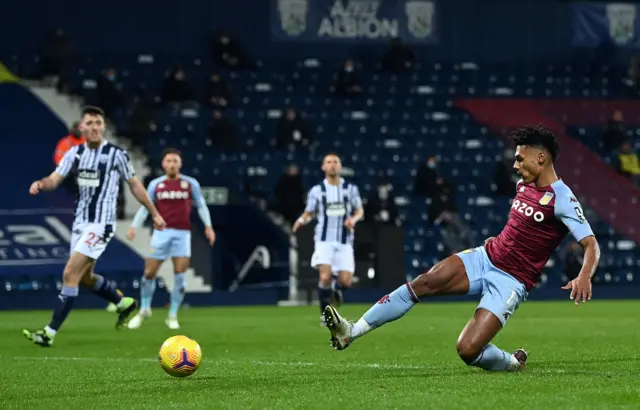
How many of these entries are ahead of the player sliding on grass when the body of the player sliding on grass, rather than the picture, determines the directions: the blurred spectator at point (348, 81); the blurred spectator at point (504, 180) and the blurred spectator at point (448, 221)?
0

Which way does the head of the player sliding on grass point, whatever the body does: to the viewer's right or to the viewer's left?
to the viewer's left

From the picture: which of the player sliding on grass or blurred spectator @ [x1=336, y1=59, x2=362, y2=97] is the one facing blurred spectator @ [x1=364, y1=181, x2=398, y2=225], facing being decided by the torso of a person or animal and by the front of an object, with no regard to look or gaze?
blurred spectator @ [x1=336, y1=59, x2=362, y2=97]

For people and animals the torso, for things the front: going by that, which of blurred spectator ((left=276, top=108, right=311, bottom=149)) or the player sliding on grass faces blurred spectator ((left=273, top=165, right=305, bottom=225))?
blurred spectator ((left=276, top=108, right=311, bottom=149))

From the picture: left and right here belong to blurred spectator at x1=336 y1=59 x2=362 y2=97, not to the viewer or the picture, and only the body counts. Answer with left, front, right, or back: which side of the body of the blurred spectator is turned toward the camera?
front

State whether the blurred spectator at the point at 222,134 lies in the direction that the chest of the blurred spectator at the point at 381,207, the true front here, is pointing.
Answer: no

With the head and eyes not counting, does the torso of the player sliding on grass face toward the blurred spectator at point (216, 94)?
no

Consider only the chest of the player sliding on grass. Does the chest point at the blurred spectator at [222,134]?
no

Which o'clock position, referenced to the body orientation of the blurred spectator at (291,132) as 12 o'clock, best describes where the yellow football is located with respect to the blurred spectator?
The yellow football is roughly at 12 o'clock from the blurred spectator.

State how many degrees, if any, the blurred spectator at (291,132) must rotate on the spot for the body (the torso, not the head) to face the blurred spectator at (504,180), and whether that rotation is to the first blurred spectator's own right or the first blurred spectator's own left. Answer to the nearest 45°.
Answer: approximately 90° to the first blurred spectator's own left

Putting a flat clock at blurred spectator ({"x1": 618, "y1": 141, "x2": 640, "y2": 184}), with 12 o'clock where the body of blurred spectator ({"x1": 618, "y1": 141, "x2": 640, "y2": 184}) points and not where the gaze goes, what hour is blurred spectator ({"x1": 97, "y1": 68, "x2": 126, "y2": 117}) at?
blurred spectator ({"x1": 97, "y1": 68, "x2": 126, "y2": 117}) is roughly at 2 o'clock from blurred spectator ({"x1": 618, "y1": 141, "x2": 640, "y2": 184}).

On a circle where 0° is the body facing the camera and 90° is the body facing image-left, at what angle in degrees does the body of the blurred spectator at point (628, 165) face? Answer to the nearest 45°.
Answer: approximately 0°

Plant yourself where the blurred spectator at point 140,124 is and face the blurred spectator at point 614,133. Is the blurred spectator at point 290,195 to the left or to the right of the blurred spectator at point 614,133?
right

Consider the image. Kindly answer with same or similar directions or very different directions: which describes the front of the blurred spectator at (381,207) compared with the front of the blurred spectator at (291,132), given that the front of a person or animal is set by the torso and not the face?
same or similar directions

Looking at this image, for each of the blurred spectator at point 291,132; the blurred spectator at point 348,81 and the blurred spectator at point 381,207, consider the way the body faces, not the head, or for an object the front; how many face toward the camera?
3

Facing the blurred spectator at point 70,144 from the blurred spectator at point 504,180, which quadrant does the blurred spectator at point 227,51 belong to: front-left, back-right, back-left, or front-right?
front-right

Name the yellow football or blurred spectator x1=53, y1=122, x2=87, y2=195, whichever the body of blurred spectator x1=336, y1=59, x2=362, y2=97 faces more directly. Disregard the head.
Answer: the yellow football

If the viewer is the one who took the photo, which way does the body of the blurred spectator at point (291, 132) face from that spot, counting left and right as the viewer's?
facing the viewer
